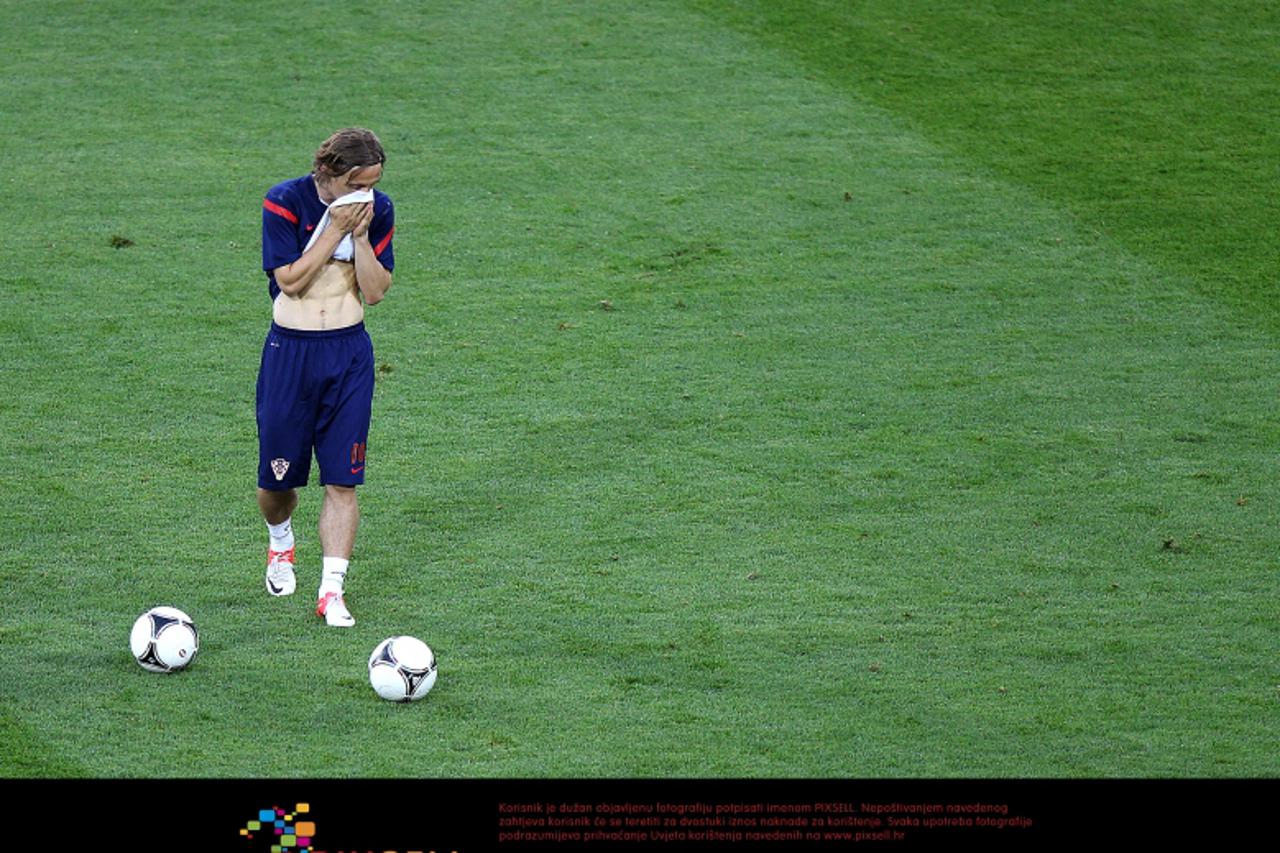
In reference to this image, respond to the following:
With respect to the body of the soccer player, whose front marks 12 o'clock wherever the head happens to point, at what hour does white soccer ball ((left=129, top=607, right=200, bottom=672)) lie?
The white soccer ball is roughly at 1 o'clock from the soccer player.

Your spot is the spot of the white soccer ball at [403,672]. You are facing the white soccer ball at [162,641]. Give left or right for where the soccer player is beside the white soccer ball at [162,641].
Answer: right

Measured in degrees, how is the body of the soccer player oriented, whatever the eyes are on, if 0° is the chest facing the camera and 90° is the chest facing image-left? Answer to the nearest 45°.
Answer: approximately 0°

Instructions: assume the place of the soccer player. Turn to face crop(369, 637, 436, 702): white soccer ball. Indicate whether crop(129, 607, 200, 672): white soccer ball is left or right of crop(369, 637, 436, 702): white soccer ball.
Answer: right

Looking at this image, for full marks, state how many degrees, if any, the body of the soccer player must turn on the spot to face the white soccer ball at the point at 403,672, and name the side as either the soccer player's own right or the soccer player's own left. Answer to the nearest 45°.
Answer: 0° — they already face it
